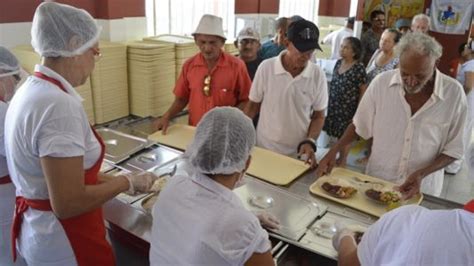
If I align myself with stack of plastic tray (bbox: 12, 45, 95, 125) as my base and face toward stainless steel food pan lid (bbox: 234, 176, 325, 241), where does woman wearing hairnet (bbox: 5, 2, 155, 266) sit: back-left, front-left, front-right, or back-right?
front-right

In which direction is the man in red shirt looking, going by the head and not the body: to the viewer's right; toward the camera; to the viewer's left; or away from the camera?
toward the camera

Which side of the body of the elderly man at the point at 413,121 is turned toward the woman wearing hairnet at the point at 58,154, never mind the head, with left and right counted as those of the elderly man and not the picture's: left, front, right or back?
front

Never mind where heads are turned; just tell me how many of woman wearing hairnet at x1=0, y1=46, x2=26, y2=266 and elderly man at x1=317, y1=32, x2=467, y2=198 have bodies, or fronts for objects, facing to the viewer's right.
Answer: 1

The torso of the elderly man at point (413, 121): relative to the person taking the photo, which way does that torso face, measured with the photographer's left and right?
facing the viewer and to the left of the viewer

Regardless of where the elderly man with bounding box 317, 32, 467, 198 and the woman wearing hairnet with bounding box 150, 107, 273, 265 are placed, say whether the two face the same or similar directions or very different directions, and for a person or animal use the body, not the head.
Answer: very different directions

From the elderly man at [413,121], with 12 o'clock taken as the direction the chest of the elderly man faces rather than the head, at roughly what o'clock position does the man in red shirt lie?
The man in red shirt is roughly at 2 o'clock from the elderly man.

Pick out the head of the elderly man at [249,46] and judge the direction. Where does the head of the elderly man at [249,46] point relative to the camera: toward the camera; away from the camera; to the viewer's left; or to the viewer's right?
toward the camera

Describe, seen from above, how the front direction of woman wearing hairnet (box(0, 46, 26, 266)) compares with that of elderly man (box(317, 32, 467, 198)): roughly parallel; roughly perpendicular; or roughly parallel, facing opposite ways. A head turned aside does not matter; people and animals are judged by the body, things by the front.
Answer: roughly parallel, facing opposite ways

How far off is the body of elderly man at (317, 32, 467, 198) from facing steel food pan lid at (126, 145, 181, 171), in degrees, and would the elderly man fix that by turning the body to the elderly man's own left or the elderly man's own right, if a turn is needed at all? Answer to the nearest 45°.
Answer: approximately 45° to the elderly man's own right

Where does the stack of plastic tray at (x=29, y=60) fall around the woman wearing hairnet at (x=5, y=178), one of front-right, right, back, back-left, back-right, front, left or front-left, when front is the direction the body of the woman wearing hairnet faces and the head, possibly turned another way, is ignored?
left

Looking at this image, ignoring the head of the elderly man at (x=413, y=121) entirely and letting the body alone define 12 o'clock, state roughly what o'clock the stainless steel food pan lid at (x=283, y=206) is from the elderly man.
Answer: The stainless steel food pan lid is roughly at 12 o'clock from the elderly man.

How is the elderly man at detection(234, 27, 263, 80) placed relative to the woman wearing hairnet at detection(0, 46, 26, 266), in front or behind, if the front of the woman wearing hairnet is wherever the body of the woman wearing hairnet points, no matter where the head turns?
in front

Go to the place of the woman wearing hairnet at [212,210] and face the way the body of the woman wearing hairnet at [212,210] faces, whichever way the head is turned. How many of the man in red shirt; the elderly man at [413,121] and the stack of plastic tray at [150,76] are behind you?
0

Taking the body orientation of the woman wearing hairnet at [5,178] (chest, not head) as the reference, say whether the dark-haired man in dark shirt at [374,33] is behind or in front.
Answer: in front

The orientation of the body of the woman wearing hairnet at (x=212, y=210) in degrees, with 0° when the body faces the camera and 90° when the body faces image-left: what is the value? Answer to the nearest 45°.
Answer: approximately 225°

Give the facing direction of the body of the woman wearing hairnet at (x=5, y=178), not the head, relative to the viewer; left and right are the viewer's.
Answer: facing to the right of the viewer
